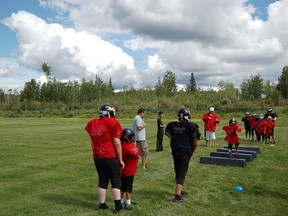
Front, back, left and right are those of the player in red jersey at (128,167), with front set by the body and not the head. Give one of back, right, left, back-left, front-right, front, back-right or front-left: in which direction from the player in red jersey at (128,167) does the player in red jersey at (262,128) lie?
front

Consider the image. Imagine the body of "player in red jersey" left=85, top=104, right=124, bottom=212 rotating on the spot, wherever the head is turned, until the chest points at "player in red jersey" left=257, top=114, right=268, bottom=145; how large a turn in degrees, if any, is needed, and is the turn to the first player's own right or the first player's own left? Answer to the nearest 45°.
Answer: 0° — they already face them

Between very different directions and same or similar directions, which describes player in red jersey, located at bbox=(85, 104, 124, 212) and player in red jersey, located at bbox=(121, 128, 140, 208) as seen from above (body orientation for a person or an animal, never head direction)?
same or similar directions

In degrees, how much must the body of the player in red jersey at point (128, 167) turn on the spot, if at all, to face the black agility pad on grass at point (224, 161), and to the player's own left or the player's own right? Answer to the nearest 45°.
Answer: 0° — they already face it

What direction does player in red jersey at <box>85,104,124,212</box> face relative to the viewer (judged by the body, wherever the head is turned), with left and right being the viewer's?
facing away from the viewer and to the right of the viewer

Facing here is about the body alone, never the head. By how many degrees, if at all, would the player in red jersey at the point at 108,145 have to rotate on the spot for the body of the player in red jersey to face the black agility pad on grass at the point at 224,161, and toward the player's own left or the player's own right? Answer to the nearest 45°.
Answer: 0° — they already face it

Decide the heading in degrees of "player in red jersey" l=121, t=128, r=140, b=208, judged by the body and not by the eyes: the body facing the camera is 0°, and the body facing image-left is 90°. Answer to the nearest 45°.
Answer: approximately 225°

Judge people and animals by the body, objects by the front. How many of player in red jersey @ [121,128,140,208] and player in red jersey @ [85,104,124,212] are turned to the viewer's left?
0

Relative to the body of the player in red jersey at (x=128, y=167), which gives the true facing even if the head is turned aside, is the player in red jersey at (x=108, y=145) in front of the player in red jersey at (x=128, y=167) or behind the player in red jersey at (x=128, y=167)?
behind
